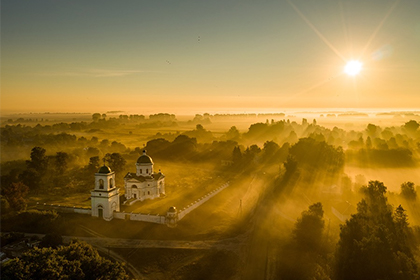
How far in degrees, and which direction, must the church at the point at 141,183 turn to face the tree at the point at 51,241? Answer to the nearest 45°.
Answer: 0° — it already faces it

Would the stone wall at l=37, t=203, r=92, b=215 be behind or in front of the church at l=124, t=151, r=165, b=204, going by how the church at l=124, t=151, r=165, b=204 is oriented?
in front

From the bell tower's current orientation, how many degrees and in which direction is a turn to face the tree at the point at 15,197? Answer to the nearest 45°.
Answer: approximately 90° to its right

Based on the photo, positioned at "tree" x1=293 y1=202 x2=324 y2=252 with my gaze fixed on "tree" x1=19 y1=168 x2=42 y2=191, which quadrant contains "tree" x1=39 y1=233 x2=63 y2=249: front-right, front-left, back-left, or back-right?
front-left

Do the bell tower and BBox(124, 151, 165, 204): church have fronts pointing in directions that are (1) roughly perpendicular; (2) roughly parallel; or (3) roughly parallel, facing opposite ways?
roughly parallel

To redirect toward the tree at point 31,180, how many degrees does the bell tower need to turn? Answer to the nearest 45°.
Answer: approximately 90° to its right

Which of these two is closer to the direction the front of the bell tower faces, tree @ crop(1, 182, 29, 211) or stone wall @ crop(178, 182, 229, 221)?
the tree

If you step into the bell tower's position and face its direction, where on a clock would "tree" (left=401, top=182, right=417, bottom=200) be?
The tree is roughly at 8 o'clock from the bell tower.

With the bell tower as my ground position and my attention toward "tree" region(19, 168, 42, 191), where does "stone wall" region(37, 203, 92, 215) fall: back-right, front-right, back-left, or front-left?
front-left

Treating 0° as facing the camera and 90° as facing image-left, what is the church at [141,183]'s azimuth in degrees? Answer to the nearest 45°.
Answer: approximately 45°

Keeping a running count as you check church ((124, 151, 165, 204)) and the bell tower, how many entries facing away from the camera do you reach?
0

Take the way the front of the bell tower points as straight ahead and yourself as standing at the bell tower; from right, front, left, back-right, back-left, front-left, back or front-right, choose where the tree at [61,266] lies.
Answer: front-left

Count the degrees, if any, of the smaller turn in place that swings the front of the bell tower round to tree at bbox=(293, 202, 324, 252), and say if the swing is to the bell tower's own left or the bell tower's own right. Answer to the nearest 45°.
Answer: approximately 90° to the bell tower's own left

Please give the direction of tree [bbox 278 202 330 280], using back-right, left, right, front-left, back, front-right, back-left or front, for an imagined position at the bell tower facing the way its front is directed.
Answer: left

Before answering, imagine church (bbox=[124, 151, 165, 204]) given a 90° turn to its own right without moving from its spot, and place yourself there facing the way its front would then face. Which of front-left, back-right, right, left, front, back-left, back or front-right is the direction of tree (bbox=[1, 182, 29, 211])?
front-left

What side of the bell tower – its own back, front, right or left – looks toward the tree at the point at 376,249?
left

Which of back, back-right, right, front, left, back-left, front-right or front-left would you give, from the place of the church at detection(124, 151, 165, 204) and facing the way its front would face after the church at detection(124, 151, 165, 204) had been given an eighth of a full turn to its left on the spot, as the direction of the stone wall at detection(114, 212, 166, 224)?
front

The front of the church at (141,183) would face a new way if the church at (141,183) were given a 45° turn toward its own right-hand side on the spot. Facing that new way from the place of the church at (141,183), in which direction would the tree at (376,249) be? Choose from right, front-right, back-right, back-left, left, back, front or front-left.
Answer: back-left
